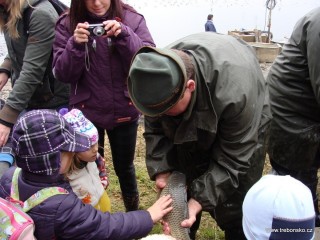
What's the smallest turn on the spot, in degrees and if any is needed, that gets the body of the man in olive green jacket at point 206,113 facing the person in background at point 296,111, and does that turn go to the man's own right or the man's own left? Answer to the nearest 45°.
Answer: approximately 180°

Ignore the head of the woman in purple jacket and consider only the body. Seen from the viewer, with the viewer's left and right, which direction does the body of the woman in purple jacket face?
facing the viewer

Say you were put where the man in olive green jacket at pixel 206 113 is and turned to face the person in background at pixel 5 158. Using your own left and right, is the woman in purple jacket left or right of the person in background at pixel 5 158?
right

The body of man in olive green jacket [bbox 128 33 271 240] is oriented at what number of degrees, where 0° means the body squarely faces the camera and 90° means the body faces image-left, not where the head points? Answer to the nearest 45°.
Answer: approximately 45°
